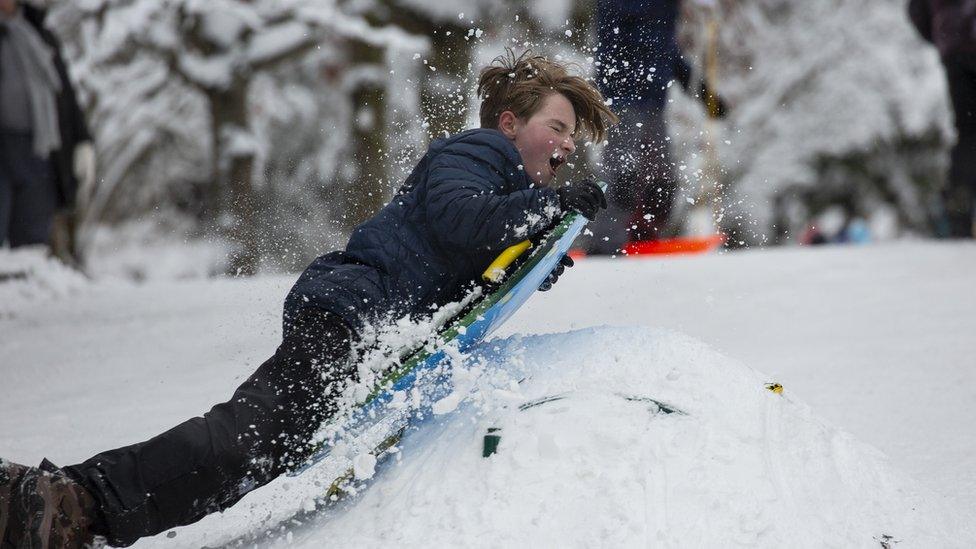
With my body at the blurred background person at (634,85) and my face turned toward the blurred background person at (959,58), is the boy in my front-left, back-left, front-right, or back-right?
back-right
